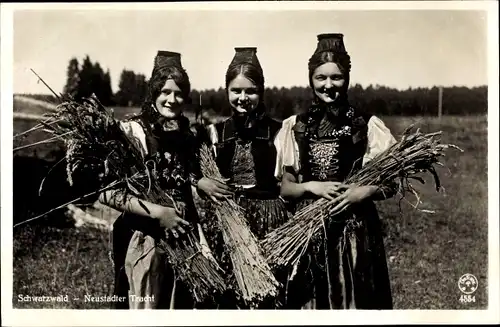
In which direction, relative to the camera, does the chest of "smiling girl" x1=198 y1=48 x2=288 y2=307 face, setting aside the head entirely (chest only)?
toward the camera
